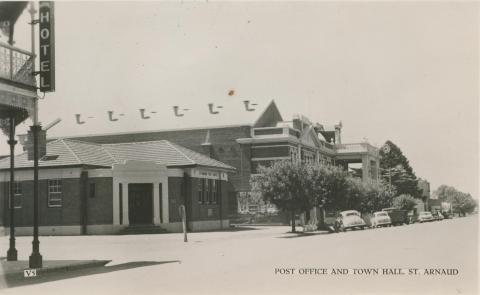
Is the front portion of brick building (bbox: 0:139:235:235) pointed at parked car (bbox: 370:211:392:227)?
no

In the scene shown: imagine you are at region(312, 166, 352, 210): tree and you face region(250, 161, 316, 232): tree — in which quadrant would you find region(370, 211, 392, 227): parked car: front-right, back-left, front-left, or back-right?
back-left

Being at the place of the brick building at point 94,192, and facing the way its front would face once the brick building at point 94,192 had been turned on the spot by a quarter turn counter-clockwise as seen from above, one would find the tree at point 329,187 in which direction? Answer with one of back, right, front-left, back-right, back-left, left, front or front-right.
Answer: front

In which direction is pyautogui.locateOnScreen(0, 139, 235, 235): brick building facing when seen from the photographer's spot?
facing the viewer

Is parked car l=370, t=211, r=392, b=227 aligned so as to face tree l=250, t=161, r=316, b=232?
no

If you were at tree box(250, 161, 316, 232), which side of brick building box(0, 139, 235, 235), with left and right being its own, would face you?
left

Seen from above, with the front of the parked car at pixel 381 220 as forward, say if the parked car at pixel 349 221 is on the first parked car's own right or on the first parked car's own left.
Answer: on the first parked car's own left

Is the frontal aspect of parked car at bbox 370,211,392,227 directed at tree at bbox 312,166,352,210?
no
